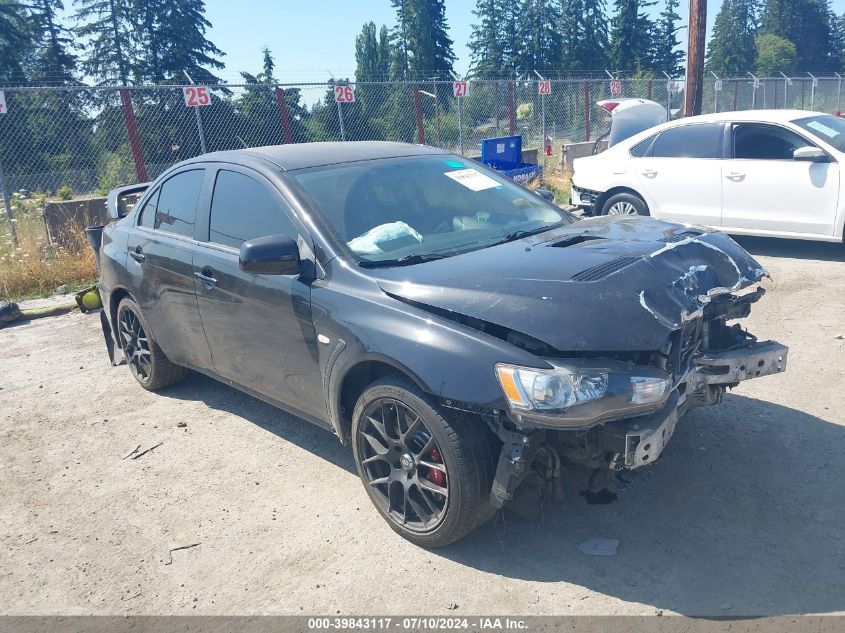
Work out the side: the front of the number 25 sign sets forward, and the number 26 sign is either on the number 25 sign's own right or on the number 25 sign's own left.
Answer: on the number 25 sign's own left

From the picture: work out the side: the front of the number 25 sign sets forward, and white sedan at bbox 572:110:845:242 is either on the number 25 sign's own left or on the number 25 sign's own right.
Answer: on the number 25 sign's own left

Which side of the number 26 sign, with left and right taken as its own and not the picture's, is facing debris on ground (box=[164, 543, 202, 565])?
front

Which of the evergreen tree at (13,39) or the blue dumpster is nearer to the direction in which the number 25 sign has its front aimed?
the blue dumpster

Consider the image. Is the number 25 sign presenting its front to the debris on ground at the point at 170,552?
yes

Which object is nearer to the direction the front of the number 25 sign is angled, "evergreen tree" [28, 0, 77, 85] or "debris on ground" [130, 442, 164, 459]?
the debris on ground

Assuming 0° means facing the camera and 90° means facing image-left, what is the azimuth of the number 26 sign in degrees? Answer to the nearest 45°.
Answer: approximately 0°

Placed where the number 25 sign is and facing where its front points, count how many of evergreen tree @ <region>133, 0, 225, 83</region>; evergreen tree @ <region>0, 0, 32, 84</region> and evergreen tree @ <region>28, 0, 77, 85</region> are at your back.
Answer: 3

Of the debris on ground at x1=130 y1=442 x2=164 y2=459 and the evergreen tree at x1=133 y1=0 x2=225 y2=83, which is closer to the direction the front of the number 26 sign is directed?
the debris on ground

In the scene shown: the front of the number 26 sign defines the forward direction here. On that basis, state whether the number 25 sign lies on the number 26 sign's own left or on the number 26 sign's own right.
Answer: on the number 26 sign's own right

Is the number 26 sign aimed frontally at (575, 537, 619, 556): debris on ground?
yes

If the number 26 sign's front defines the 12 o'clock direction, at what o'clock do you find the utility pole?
The utility pole is roughly at 9 o'clock from the number 26 sign.

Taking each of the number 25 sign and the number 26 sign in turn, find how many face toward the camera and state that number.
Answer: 2

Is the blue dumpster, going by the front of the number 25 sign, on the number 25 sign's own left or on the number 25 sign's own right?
on the number 25 sign's own left

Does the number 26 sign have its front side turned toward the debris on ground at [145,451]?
yes
